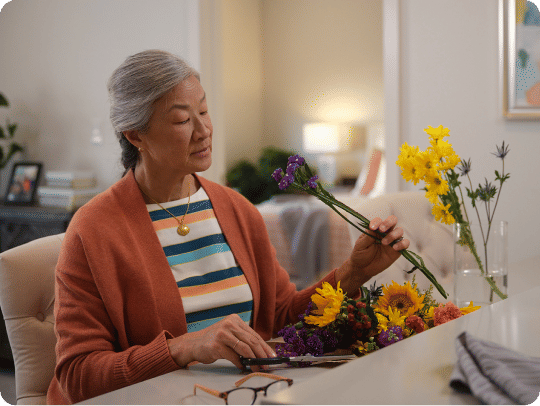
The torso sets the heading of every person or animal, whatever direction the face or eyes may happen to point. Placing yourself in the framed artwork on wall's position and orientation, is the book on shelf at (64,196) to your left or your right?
on your right

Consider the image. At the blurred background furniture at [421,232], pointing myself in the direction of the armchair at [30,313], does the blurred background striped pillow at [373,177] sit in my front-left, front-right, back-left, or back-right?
back-right

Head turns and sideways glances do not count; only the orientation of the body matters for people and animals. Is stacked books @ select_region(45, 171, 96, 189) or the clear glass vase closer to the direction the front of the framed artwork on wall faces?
the clear glass vase

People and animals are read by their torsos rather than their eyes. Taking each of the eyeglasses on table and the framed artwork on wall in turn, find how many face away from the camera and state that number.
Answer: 0

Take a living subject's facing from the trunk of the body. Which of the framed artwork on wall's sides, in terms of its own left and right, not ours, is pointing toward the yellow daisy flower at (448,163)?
front

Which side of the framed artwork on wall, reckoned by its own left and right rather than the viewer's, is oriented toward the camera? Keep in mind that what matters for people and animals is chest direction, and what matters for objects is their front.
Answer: front

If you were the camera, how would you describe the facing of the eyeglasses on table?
facing the viewer and to the right of the viewer

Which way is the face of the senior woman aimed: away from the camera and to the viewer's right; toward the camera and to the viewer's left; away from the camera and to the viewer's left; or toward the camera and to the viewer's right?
toward the camera and to the viewer's right
